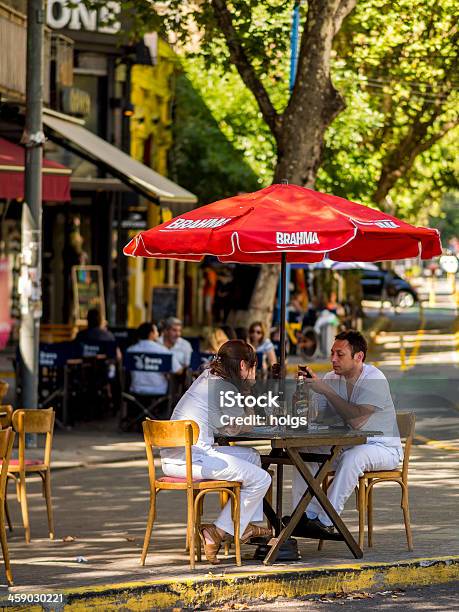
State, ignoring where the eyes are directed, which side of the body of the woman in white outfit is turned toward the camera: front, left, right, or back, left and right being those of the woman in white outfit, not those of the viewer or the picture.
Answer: right

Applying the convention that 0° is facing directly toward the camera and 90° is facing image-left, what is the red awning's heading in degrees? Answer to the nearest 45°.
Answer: approximately 270°

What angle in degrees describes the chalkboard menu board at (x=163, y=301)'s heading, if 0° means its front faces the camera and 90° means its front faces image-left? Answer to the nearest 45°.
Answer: approximately 0°

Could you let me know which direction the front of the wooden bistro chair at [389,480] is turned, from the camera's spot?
facing to the left of the viewer

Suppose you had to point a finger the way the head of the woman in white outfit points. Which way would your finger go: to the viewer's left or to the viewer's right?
to the viewer's right

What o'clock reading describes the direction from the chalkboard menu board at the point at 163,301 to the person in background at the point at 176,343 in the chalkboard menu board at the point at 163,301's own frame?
The person in background is roughly at 12 o'clock from the chalkboard menu board.

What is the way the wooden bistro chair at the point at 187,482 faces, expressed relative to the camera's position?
facing away from the viewer and to the right of the viewer

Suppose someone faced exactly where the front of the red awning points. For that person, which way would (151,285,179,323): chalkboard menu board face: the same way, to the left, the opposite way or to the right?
to the right
